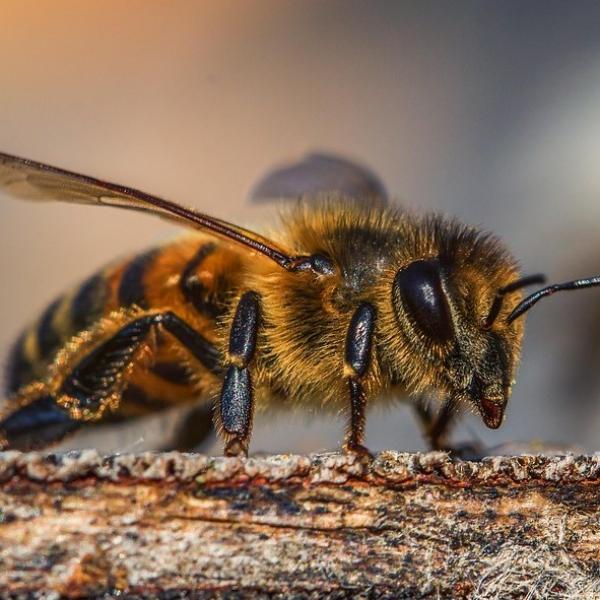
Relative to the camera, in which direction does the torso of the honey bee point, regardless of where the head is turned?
to the viewer's right
